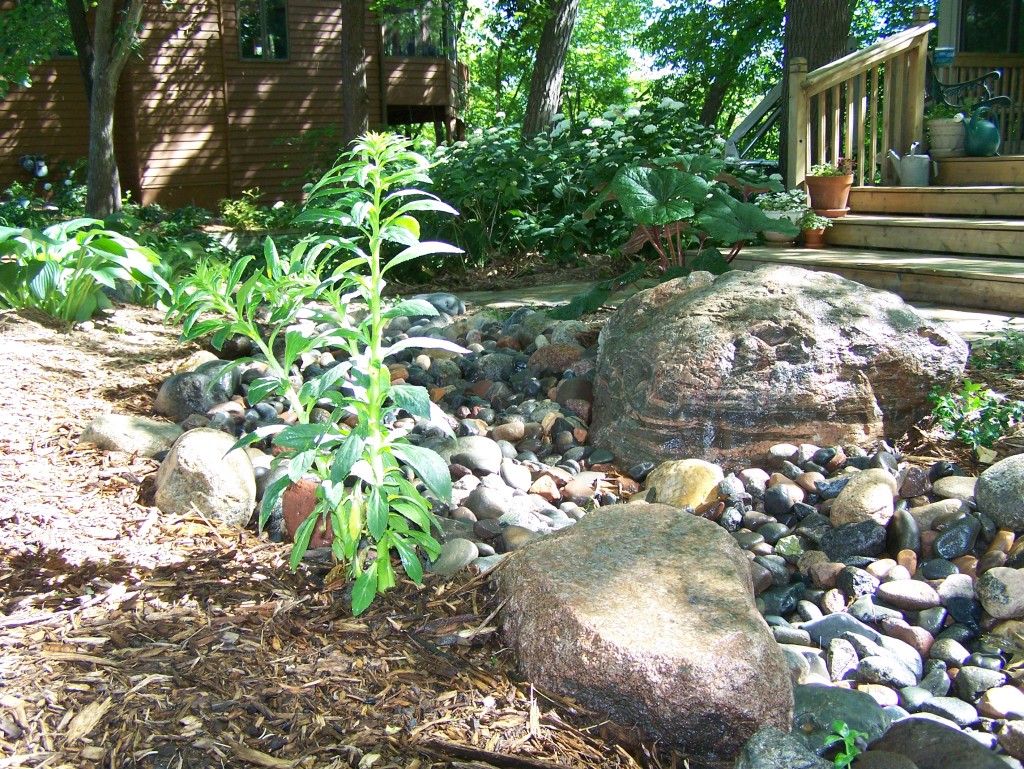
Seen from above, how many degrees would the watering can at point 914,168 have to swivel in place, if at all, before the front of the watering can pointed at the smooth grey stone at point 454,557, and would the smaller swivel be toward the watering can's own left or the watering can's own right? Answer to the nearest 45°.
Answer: approximately 90° to the watering can's own left

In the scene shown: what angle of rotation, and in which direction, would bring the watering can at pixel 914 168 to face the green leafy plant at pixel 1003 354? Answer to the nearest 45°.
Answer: approximately 90° to its left

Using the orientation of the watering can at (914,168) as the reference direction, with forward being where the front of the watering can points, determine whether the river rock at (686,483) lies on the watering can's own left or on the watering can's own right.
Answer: on the watering can's own left

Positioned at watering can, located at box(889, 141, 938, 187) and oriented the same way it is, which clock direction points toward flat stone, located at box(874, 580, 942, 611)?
The flat stone is roughly at 9 o'clock from the watering can.

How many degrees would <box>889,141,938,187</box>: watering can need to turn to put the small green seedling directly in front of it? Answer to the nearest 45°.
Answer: approximately 90° to its left

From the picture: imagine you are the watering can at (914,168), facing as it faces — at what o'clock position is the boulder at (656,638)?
The boulder is roughly at 9 o'clock from the watering can.

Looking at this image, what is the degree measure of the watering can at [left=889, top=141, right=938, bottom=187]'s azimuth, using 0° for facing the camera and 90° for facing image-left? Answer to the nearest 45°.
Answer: approximately 90°

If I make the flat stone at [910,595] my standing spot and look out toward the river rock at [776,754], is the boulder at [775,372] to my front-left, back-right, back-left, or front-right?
back-right

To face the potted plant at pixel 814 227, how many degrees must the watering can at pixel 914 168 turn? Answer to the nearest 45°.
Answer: approximately 45° to its left

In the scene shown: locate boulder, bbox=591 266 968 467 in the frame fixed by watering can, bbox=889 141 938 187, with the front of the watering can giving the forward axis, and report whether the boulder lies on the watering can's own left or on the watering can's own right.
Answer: on the watering can's own left
